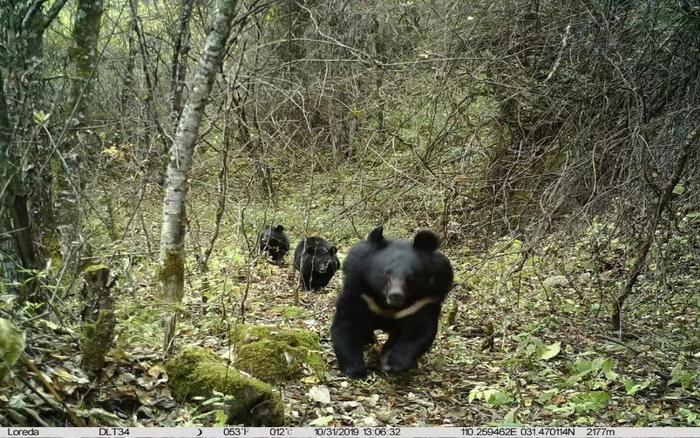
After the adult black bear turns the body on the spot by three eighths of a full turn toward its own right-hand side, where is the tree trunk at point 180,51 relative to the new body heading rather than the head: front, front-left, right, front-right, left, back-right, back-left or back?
front

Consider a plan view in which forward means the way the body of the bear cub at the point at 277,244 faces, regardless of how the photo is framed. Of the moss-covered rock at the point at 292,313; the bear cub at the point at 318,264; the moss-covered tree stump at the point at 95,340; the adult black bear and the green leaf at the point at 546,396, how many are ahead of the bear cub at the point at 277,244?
5

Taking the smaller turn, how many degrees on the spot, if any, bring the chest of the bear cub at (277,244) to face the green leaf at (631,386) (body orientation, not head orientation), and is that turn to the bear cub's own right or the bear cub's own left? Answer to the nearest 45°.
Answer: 0° — it already faces it

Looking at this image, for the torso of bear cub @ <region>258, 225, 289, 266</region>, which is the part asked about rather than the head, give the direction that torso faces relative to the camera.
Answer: toward the camera

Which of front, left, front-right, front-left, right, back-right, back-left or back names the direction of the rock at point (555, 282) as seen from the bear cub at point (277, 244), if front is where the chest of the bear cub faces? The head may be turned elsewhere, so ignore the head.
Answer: front-left

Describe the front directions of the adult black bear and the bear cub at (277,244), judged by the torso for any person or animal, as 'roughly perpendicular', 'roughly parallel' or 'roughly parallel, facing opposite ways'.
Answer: roughly parallel

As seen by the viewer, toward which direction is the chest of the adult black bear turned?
toward the camera

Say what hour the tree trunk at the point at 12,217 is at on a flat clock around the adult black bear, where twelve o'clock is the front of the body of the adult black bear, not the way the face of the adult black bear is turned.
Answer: The tree trunk is roughly at 3 o'clock from the adult black bear.

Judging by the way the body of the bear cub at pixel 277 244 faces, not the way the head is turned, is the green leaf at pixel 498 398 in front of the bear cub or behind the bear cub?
in front

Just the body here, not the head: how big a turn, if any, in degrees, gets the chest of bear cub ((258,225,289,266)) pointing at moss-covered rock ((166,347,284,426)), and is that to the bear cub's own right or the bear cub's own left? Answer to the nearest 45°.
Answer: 0° — it already faces it

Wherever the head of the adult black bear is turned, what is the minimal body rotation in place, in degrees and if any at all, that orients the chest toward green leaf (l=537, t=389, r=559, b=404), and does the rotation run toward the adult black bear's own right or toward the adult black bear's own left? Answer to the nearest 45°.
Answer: approximately 45° to the adult black bear's own left

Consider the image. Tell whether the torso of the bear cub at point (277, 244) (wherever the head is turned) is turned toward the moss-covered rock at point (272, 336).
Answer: yes

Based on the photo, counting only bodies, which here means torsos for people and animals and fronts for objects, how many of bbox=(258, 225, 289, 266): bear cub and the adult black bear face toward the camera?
2
